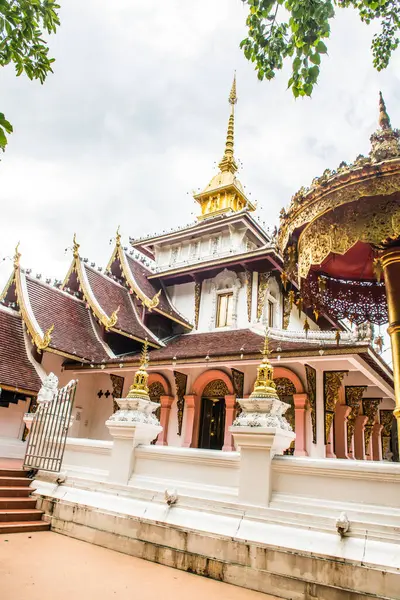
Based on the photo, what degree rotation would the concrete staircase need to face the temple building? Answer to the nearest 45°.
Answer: approximately 135° to its left
